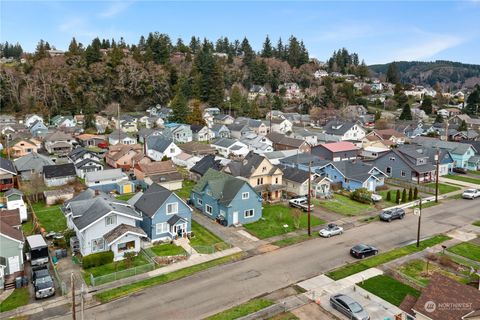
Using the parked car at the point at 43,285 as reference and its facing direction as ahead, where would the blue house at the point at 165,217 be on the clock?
The blue house is roughly at 8 o'clock from the parked car.

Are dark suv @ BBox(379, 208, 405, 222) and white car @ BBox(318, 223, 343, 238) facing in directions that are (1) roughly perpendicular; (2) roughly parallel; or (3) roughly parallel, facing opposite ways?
roughly parallel

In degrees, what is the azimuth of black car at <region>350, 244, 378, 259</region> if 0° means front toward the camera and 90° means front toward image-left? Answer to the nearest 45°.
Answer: approximately 225°

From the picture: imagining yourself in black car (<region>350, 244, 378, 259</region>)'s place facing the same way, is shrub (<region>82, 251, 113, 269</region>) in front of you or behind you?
behind

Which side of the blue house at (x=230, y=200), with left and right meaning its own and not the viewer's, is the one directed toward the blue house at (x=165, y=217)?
right

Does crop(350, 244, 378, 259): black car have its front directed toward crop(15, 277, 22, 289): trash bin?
no

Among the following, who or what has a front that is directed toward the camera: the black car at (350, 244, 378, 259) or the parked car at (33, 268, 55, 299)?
the parked car

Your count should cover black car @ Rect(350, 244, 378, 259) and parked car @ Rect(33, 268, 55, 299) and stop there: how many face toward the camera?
1

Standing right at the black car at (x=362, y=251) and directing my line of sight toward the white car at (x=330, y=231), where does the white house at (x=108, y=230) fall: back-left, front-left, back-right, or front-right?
front-left

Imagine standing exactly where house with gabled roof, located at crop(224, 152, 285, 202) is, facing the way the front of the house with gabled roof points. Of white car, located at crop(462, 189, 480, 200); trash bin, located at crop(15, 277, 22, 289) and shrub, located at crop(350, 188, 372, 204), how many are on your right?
1

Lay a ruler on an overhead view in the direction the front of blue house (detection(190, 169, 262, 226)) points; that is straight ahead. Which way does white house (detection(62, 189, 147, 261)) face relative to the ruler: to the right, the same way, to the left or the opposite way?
the same way

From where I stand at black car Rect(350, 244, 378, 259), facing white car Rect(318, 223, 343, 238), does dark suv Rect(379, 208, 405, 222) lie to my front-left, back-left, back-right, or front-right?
front-right

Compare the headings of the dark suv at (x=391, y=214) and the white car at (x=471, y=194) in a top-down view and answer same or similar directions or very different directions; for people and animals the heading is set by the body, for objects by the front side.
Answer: same or similar directions

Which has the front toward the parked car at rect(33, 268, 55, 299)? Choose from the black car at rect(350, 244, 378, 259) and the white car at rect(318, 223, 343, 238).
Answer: the white car

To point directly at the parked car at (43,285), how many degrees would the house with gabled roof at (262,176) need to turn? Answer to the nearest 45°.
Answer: approximately 90° to its right

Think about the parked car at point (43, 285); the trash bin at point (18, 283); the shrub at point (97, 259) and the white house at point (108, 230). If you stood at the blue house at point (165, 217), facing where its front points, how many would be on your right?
4

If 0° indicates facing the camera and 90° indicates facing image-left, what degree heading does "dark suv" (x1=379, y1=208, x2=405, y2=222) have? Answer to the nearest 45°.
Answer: approximately 45°

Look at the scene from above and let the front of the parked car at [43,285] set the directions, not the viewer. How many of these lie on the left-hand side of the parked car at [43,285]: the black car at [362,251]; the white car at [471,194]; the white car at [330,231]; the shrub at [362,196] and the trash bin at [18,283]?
4
